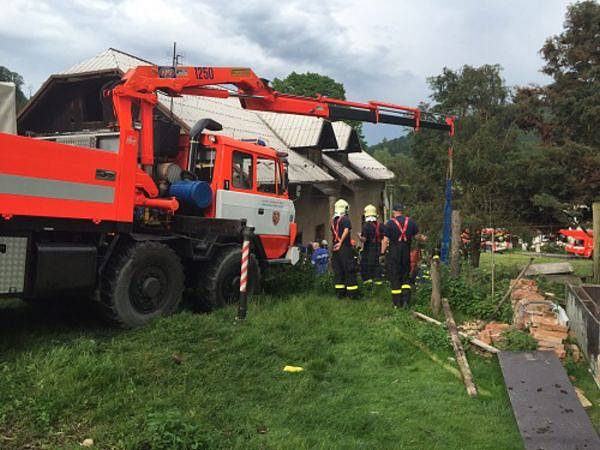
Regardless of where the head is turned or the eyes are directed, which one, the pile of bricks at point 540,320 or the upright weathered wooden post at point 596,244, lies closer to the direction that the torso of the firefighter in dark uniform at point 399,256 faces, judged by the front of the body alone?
the upright weathered wooden post

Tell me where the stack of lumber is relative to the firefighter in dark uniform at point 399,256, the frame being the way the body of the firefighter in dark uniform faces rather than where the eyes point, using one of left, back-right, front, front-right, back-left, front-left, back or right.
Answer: back-right

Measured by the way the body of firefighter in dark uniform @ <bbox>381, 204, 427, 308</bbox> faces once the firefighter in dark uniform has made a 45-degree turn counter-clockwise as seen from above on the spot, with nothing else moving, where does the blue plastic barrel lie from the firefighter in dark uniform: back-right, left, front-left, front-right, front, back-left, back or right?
left

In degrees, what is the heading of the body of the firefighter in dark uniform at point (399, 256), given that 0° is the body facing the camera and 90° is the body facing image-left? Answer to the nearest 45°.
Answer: approximately 180°

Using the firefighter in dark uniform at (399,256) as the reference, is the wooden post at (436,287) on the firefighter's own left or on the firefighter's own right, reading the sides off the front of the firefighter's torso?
on the firefighter's own right

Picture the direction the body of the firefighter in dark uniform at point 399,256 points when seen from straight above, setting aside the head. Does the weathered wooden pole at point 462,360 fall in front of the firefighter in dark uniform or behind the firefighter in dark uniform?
behind

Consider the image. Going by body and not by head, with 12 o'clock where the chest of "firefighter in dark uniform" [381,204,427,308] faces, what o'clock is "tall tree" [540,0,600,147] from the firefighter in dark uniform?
The tall tree is roughly at 1 o'clock from the firefighter in dark uniform.

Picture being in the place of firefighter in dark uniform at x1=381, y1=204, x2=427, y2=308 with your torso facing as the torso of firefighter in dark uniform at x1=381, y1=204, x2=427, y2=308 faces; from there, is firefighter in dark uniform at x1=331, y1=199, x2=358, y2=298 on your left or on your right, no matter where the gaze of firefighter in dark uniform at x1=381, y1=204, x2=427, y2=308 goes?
on your left

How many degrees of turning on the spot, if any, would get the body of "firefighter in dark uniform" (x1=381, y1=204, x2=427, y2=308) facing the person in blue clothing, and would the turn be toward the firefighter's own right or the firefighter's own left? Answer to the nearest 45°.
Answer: approximately 45° to the firefighter's own left

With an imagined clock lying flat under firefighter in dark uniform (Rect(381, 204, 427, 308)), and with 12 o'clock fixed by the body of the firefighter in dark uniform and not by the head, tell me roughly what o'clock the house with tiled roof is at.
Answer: The house with tiled roof is roughly at 11 o'clock from the firefighter in dark uniform.

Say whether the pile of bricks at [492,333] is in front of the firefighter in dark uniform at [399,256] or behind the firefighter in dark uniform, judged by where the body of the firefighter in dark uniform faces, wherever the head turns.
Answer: behind
